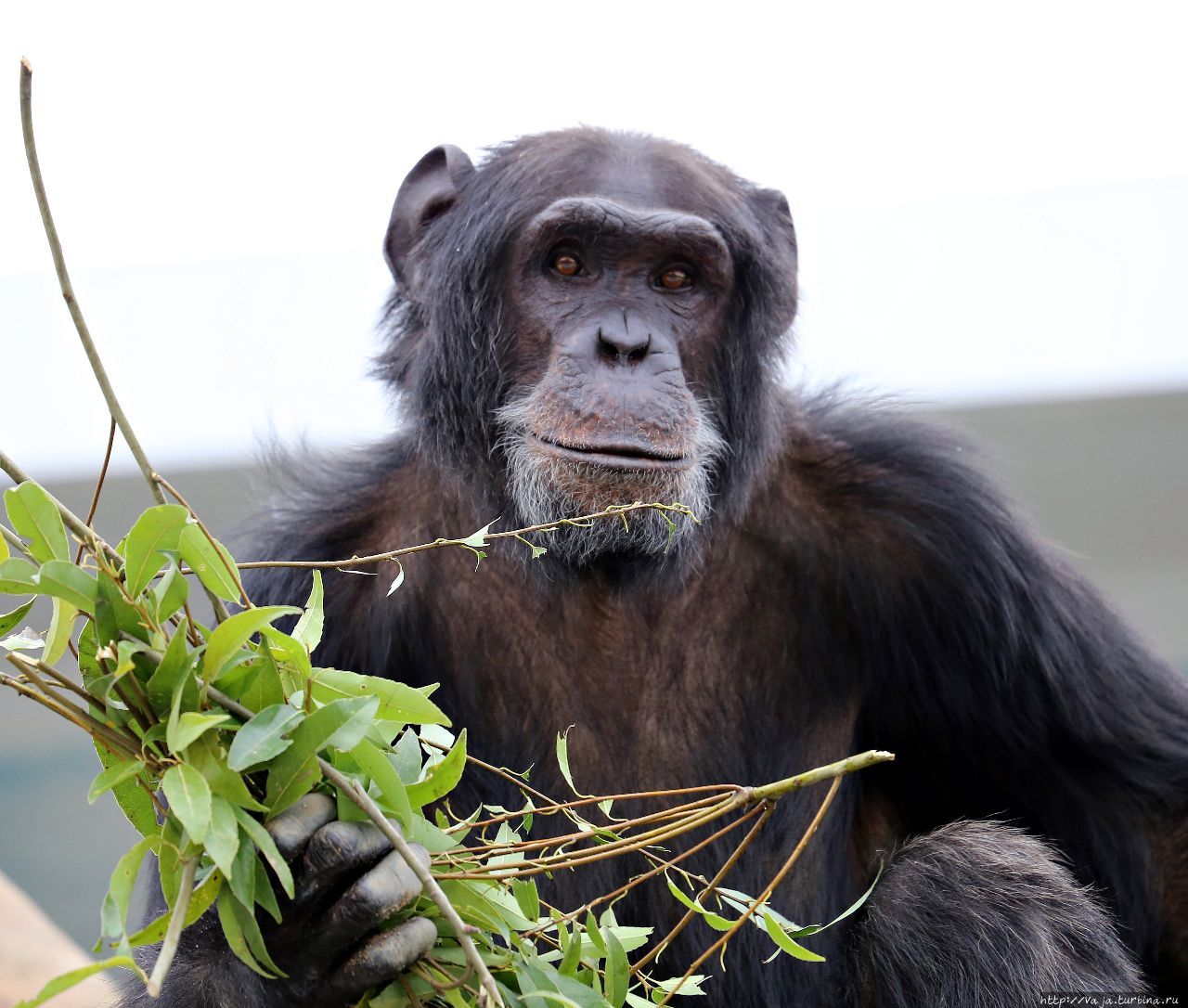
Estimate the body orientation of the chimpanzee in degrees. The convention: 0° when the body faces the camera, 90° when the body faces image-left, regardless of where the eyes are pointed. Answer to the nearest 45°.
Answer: approximately 0°
